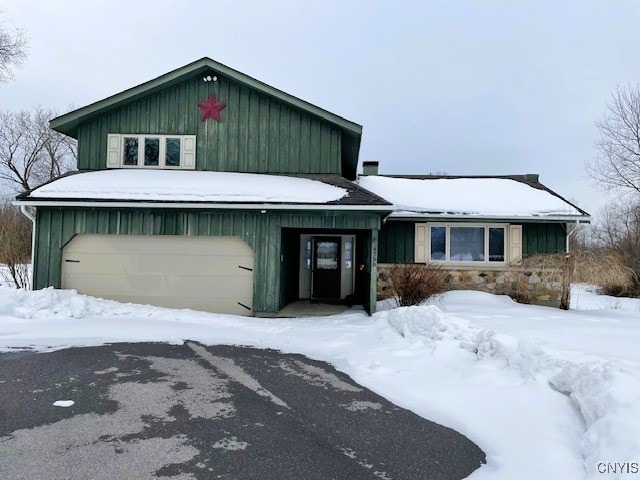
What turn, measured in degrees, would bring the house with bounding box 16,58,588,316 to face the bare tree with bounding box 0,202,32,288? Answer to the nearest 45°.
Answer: approximately 90° to its right

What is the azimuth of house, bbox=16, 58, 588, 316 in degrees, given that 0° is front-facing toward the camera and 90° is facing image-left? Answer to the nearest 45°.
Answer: approximately 0°

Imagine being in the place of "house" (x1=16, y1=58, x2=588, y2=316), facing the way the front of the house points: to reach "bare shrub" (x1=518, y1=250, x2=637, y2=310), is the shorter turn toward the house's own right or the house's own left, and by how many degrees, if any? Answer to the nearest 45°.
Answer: approximately 90° to the house's own left

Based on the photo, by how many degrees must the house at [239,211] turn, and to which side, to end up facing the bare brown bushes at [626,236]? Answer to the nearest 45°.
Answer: approximately 135° to its left

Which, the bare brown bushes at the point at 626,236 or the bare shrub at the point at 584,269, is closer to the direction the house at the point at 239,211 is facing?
the bare shrub
